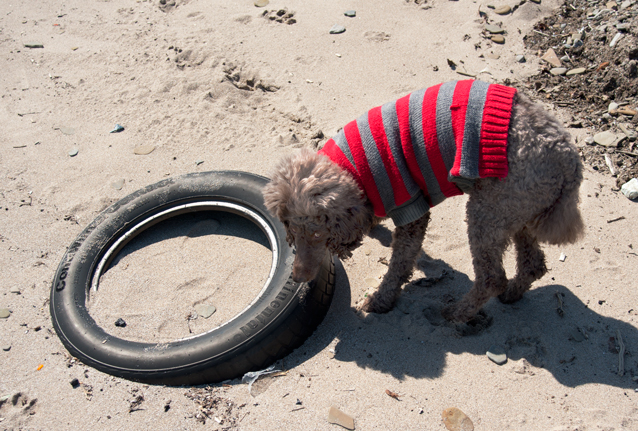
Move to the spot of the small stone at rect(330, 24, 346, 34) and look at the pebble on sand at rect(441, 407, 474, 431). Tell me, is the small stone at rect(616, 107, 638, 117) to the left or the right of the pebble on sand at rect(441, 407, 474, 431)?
left

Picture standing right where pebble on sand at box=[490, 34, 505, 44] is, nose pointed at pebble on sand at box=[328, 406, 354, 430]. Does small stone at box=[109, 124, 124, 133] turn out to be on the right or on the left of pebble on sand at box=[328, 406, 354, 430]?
right

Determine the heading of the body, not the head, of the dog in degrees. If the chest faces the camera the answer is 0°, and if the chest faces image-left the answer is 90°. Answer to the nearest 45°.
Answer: approximately 90°

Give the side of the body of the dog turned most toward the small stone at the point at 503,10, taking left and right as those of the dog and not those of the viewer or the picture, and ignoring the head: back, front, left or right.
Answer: right

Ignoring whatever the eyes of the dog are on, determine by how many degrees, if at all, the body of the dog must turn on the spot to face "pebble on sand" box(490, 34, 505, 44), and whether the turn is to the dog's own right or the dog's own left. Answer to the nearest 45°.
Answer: approximately 90° to the dog's own right

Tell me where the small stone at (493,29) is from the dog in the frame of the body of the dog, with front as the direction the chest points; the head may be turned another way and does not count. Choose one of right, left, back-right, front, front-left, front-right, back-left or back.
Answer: right

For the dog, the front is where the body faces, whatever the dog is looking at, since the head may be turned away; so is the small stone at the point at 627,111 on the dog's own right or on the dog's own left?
on the dog's own right

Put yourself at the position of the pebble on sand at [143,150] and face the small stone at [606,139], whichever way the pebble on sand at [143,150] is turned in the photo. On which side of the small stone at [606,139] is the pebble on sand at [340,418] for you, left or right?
right
